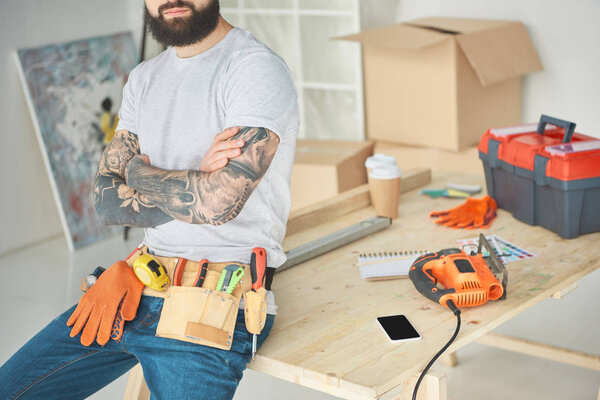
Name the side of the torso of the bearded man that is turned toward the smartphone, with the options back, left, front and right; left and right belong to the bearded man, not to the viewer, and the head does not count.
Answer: left

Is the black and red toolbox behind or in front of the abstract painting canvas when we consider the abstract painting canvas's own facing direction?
in front

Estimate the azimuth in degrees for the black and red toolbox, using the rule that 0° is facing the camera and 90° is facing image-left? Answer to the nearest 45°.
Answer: approximately 45°

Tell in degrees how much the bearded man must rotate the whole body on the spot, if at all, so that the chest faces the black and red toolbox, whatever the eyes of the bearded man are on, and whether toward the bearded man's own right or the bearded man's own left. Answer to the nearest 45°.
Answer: approximately 135° to the bearded man's own left

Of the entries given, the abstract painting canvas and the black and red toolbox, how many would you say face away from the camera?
0

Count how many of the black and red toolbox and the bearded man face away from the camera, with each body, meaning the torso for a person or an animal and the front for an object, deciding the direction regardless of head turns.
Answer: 0

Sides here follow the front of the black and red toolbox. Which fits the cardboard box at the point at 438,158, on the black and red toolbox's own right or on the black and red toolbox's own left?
on the black and red toolbox's own right
